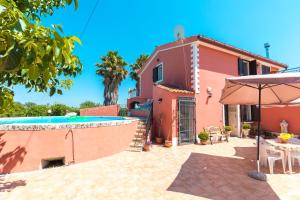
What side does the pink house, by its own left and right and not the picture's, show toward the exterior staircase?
right

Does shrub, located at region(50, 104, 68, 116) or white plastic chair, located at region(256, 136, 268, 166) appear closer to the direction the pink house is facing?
the white plastic chair

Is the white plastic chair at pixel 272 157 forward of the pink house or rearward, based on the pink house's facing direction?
forward

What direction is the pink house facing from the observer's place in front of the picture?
facing the viewer and to the right of the viewer

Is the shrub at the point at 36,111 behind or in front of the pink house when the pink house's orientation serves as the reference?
behind
